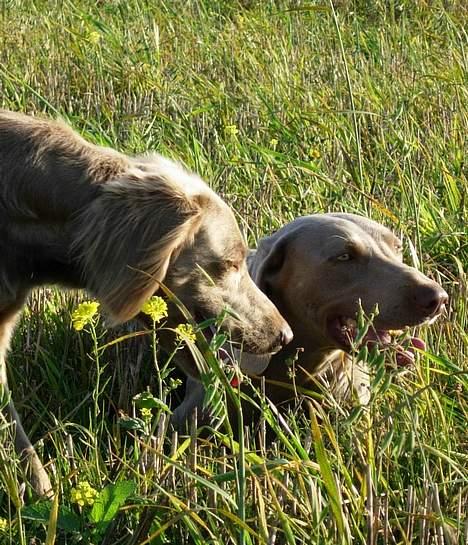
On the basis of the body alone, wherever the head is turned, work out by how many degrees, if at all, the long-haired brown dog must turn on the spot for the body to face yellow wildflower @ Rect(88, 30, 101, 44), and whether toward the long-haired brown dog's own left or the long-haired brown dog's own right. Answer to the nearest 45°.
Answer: approximately 90° to the long-haired brown dog's own left

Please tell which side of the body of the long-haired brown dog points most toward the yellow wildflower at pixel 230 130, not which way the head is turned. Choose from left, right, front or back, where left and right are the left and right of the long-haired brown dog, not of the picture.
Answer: left

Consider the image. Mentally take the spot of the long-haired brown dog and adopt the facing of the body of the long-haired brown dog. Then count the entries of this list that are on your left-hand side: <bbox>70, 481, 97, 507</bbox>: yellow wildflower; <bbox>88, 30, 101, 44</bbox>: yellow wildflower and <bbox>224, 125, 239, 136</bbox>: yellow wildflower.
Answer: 2

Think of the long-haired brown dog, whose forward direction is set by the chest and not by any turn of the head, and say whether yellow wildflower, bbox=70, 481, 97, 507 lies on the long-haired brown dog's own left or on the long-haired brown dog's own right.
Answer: on the long-haired brown dog's own right

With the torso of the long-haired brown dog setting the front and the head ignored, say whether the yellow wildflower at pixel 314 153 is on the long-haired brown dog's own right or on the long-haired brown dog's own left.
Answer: on the long-haired brown dog's own left

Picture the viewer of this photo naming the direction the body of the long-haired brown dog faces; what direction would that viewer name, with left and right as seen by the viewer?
facing to the right of the viewer

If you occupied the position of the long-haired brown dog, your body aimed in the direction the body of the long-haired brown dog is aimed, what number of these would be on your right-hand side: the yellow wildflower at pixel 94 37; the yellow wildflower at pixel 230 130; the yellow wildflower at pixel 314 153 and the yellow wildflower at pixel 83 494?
1

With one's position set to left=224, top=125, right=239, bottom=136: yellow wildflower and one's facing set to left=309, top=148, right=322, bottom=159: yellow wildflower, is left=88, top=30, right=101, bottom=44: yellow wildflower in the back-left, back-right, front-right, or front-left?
back-left
